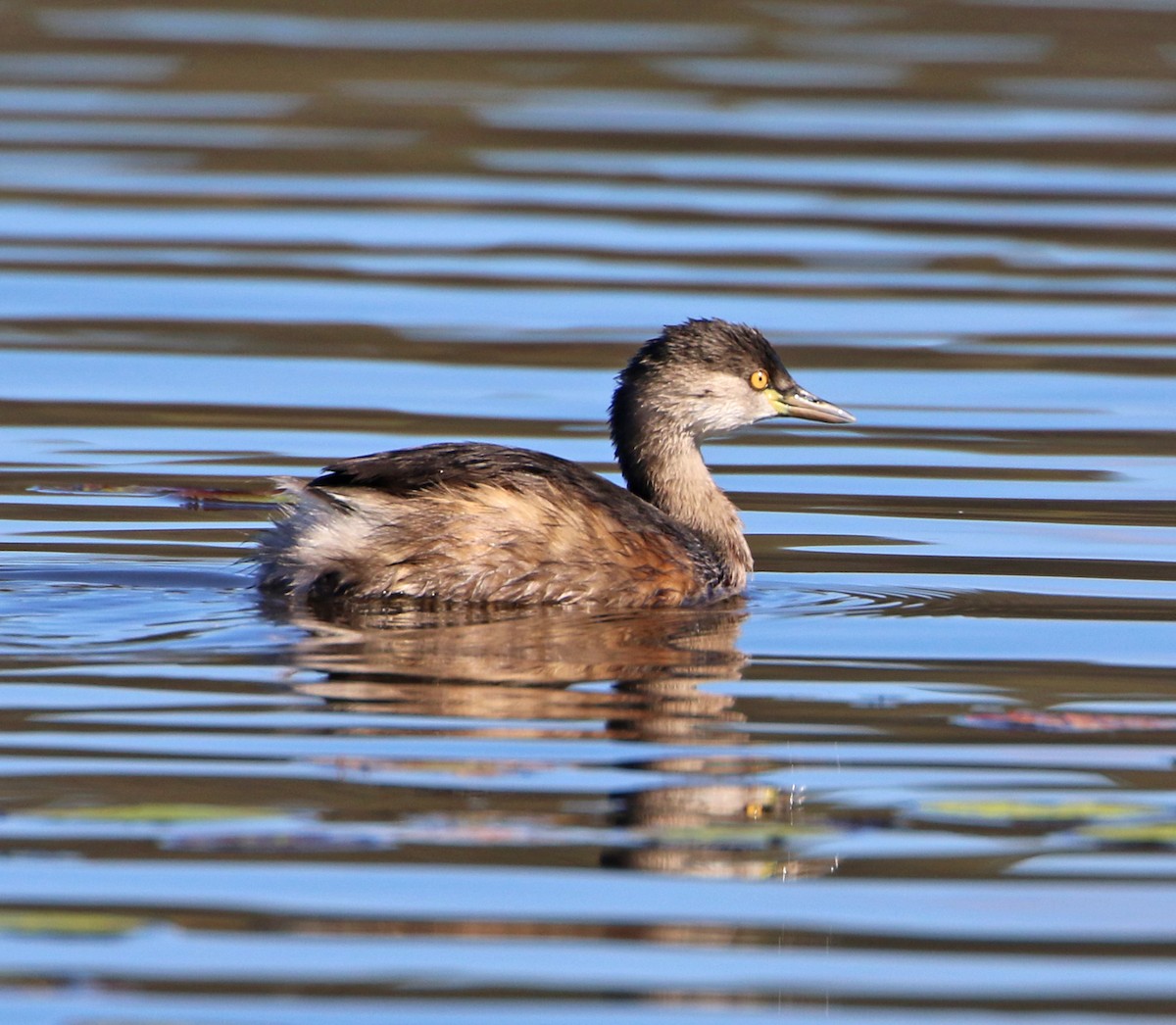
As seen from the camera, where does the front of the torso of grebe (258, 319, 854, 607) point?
to the viewer's right
